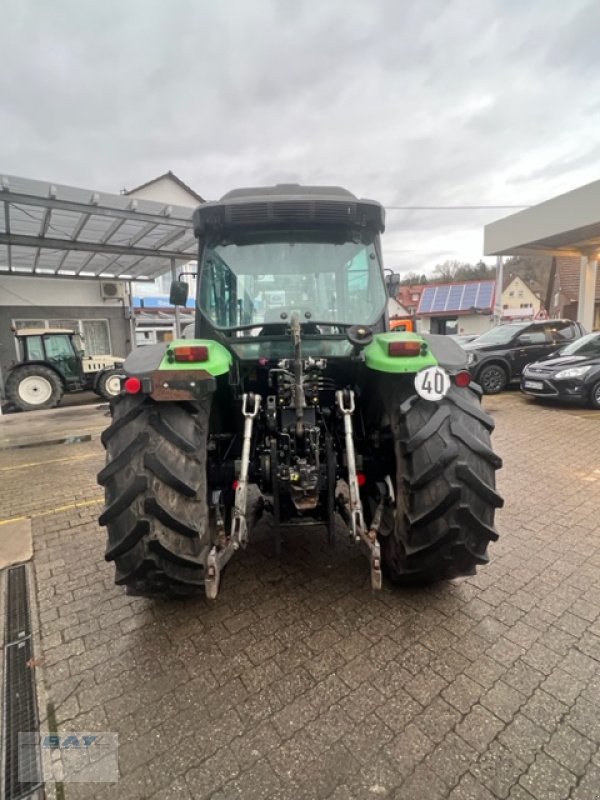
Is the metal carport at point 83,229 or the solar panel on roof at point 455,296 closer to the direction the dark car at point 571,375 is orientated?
the metal carport

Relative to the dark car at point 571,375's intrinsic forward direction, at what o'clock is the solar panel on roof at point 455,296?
The solar panel on roof is roughly at 4 o'clock from the dark car.

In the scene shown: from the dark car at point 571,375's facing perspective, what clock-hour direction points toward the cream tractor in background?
The cream tractor in background is roughly at 1 o'clock from the dark car.

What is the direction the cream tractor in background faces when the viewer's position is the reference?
facing to the right of the viewer

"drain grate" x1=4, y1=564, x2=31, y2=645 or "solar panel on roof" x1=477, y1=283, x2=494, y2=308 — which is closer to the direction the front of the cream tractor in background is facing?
the solar panel on roof

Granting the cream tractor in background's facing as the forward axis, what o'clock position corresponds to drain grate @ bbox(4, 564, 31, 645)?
The drain grate is roughly at 3 o'clock from the cream tractor in background.

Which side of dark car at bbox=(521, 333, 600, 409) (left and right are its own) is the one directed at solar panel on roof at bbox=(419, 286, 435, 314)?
right

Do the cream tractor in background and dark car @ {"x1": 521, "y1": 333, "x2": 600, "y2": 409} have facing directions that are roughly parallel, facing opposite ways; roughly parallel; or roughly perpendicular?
roughly parallel, facing opposite ways

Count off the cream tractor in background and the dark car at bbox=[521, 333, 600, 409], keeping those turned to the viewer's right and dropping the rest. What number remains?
1

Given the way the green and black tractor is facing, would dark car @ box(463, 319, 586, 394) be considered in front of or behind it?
in front

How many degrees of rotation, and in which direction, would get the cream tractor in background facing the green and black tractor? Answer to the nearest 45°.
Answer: approximately 90° to its right

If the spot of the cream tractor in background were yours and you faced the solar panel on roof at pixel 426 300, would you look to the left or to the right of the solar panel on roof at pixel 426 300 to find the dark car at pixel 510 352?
right

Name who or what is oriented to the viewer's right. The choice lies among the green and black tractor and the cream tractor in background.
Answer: the cream tractor in background

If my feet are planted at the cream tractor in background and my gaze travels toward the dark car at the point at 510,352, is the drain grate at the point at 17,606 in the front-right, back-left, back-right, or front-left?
front-right

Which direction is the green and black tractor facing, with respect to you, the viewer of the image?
facing away from the viewer

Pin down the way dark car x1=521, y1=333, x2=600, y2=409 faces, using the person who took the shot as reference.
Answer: facing the viewer and to the left of the viewer

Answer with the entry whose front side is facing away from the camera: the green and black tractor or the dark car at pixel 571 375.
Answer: the green and black tractor

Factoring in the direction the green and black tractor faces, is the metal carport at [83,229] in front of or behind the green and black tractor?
in front
